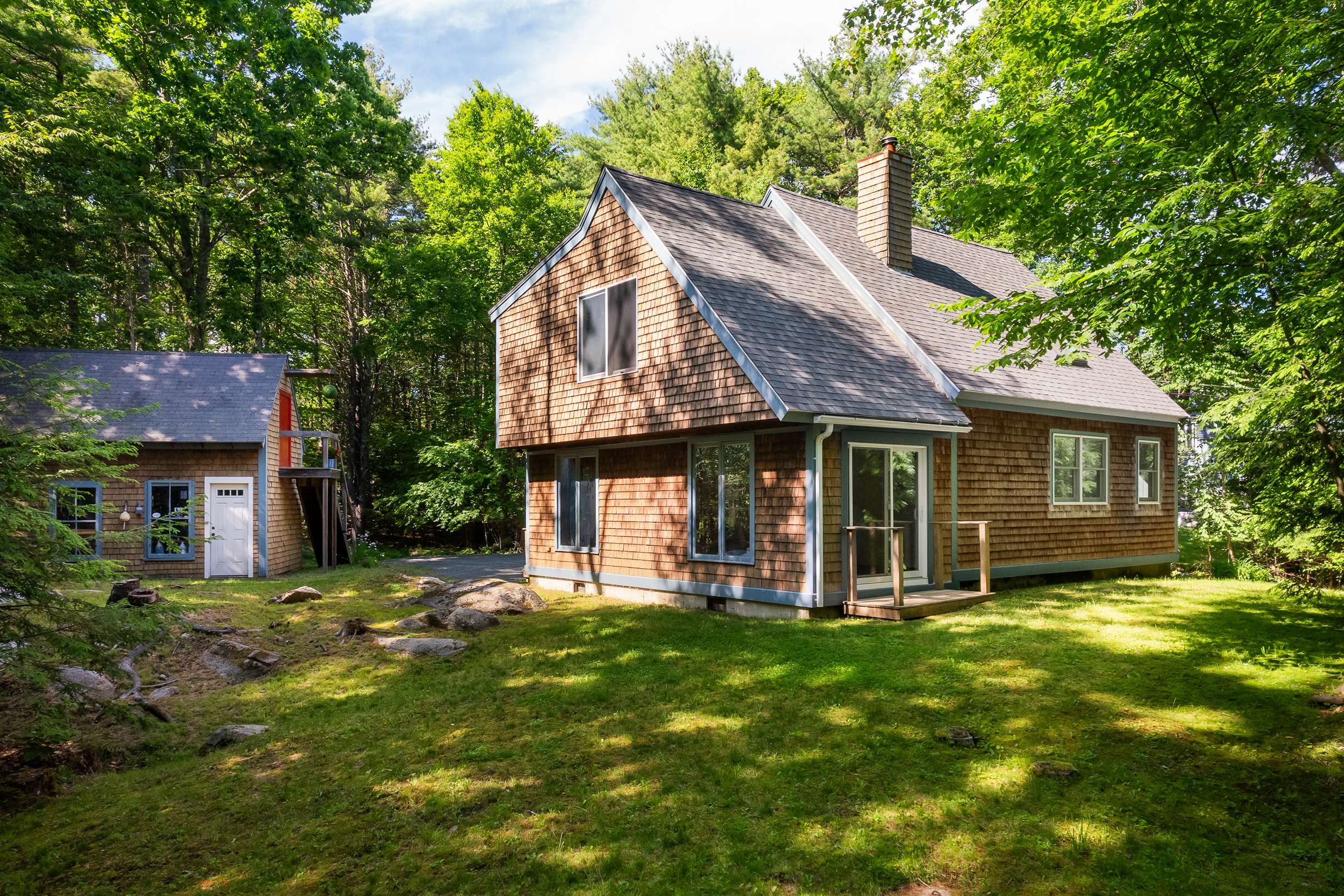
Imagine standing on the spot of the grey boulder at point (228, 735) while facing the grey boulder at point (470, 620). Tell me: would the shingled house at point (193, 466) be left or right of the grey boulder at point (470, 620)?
left

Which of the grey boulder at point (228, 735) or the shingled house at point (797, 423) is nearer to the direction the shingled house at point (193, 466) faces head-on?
the grey boulder

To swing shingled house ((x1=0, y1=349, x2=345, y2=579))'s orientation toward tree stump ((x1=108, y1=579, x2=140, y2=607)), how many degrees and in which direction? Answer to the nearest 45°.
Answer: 0° — it already faces it

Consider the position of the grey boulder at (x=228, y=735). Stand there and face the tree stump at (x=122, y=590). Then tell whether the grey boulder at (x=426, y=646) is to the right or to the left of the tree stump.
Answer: right

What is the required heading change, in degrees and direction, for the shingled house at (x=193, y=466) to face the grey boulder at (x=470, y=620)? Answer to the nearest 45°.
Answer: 0° — it already faces it

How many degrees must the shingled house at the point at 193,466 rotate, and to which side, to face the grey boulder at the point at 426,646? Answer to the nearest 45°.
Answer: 0° — it already faces it

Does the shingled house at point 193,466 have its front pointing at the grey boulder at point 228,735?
yes

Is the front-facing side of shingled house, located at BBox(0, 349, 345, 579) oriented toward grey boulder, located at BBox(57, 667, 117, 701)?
yes

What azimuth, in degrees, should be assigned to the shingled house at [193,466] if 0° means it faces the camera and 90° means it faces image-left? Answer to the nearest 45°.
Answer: approximately 0°
